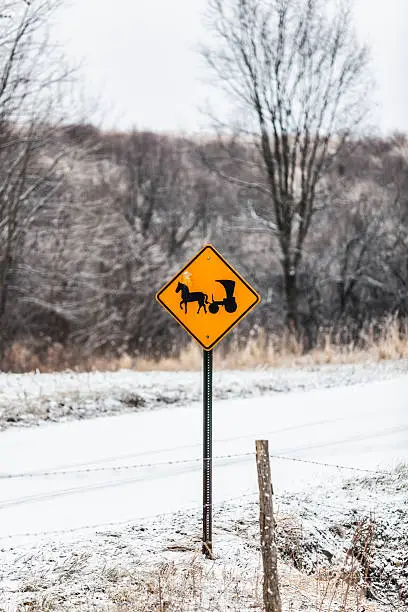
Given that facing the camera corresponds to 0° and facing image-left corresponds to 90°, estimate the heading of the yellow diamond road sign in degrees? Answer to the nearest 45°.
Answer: approximately 0°
